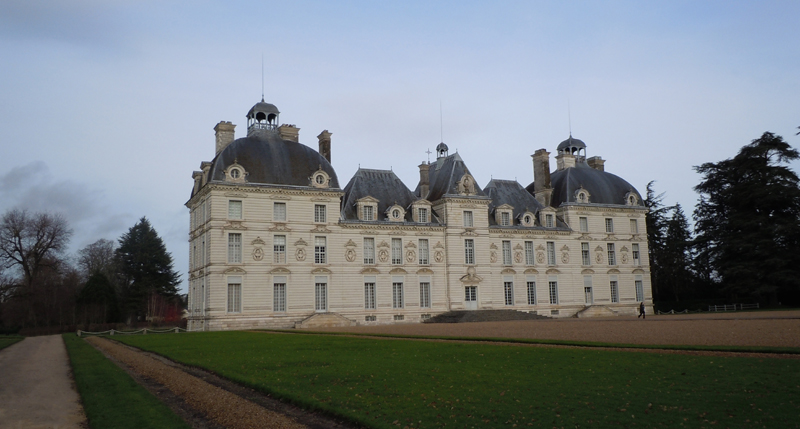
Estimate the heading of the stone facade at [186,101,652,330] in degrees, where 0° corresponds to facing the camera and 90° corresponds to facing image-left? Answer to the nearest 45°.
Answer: approximately 315°

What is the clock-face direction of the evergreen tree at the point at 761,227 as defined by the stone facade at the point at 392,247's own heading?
The evergreen tree is roughly at 10 o'clock from the stone facade.
